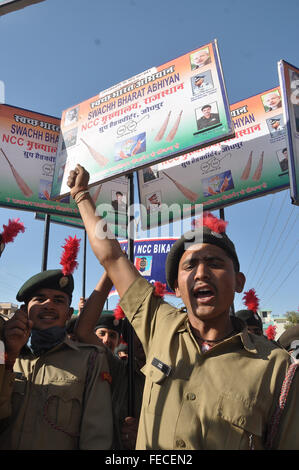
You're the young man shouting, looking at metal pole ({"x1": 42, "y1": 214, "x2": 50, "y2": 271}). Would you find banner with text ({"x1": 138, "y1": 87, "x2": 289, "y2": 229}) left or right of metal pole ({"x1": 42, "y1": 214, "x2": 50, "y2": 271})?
right

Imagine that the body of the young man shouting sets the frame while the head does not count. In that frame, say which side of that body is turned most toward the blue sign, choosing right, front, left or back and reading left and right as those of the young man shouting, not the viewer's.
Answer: back

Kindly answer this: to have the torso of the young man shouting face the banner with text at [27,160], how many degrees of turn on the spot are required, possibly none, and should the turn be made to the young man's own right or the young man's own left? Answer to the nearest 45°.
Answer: approximately 135° to the young man's own right

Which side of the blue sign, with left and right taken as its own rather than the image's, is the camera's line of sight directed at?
front

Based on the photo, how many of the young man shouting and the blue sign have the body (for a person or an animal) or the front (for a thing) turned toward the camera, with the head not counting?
2

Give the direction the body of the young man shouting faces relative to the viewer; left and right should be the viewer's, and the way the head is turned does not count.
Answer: facing the viewer
